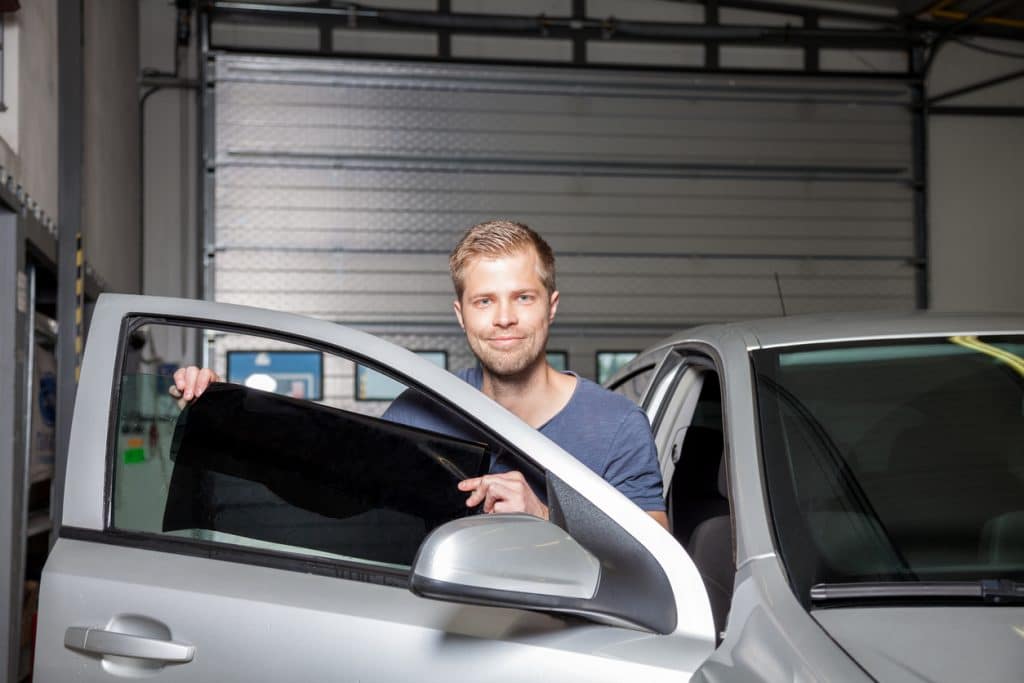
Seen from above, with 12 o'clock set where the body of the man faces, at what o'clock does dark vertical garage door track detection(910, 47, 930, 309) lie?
The dark vertical garage door track is roughly at 7 o'clock from the man.

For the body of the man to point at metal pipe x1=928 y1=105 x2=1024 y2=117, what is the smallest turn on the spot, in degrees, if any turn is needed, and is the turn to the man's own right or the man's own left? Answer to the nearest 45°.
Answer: approximately 135° to the man's own left

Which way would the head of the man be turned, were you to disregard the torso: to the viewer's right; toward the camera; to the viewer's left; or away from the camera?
toward the camera

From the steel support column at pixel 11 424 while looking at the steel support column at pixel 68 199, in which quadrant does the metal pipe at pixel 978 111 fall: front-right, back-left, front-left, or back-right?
front-right

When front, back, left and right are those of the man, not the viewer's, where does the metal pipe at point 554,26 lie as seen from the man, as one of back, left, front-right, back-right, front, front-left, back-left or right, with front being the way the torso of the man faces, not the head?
back

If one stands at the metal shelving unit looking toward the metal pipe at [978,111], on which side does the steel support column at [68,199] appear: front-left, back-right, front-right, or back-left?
front-left

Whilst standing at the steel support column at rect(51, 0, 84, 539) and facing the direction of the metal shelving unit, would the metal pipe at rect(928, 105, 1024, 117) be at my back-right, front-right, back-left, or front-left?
back-left

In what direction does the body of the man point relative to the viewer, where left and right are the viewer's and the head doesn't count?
facing the viewer

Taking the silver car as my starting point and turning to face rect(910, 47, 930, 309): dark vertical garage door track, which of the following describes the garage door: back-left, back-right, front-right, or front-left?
front-left

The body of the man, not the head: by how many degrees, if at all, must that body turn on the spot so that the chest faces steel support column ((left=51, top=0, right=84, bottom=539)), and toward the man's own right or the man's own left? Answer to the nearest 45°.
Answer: approximately 135° to the man's own right
